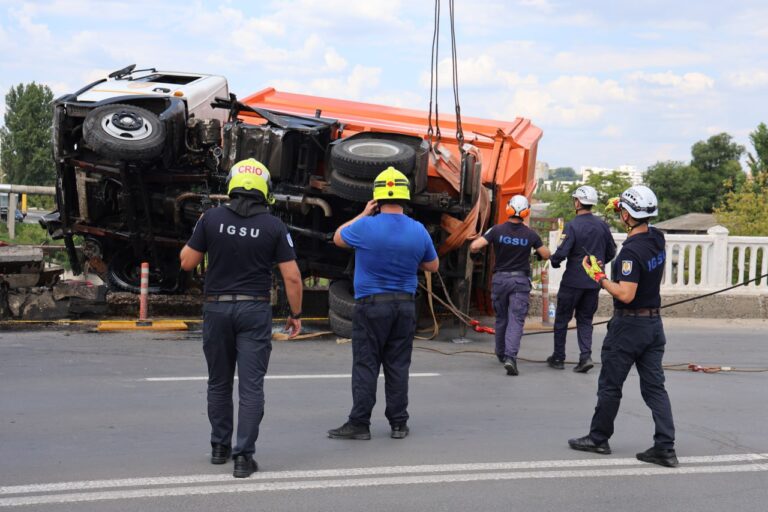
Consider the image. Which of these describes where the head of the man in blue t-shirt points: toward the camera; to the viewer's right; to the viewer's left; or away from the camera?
away from the camera

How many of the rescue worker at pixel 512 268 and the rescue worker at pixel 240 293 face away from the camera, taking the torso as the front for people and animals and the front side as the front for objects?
2

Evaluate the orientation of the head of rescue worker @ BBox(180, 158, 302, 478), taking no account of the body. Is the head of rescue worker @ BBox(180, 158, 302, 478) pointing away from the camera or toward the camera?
away from the camera

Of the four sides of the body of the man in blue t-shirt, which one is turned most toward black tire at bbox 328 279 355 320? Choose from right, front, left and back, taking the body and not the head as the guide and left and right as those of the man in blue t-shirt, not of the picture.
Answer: front

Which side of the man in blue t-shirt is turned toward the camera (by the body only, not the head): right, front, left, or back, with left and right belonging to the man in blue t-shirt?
back

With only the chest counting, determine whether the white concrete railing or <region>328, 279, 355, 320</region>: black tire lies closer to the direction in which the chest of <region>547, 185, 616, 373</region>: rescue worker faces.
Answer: the black tire

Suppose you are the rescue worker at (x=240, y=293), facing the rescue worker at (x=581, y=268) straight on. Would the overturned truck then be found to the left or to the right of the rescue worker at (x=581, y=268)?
left

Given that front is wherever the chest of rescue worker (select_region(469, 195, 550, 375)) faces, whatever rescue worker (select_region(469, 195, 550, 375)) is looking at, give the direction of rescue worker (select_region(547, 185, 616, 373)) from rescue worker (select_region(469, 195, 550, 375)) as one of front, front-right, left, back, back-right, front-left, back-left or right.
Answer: right

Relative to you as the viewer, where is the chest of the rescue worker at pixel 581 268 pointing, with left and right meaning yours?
facing away from the viewer and to the left of the viewer

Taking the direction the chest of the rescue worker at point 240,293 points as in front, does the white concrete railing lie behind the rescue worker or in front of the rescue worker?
in front

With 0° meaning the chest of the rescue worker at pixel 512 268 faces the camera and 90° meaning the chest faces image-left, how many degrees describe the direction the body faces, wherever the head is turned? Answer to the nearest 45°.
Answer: approximately 180°

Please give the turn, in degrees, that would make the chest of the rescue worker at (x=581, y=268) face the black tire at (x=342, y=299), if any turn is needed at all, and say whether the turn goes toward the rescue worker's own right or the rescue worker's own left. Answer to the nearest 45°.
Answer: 0° — they already face it

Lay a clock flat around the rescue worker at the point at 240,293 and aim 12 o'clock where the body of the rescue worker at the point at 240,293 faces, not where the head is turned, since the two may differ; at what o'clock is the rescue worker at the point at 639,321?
the rescue worker at the point at 639,321 is roughly at 3 o'clock from the rescue worker at the point at 240,293.

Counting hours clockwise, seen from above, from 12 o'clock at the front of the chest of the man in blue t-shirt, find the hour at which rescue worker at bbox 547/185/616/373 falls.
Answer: The rescue worker is roughly at 1 o'clock from the man in blue t-shirt.

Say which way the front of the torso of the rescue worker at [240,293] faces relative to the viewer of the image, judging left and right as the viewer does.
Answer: facing away from the viewer
